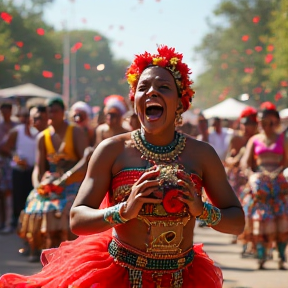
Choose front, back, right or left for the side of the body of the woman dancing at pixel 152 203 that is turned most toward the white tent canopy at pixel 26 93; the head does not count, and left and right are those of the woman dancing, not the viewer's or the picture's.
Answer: back

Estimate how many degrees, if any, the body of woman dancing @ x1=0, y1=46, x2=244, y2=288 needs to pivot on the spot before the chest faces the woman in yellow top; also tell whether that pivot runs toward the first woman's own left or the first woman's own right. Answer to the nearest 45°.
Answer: approximately 180°

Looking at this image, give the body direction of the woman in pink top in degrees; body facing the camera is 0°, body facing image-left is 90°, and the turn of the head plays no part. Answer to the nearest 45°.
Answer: approximately 0°

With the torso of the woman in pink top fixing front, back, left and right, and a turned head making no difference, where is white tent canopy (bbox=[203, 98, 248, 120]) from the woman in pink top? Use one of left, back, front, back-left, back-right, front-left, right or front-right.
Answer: back

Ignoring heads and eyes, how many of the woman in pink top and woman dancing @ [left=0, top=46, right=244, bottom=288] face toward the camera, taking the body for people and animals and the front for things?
2

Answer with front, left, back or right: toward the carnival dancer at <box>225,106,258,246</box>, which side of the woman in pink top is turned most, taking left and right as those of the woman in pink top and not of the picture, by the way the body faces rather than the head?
back

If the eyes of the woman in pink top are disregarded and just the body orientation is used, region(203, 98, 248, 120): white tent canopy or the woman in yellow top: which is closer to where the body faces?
the woman in yellow top

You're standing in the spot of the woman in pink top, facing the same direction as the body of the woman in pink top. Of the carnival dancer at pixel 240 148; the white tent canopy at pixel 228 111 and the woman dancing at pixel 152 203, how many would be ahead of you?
1
